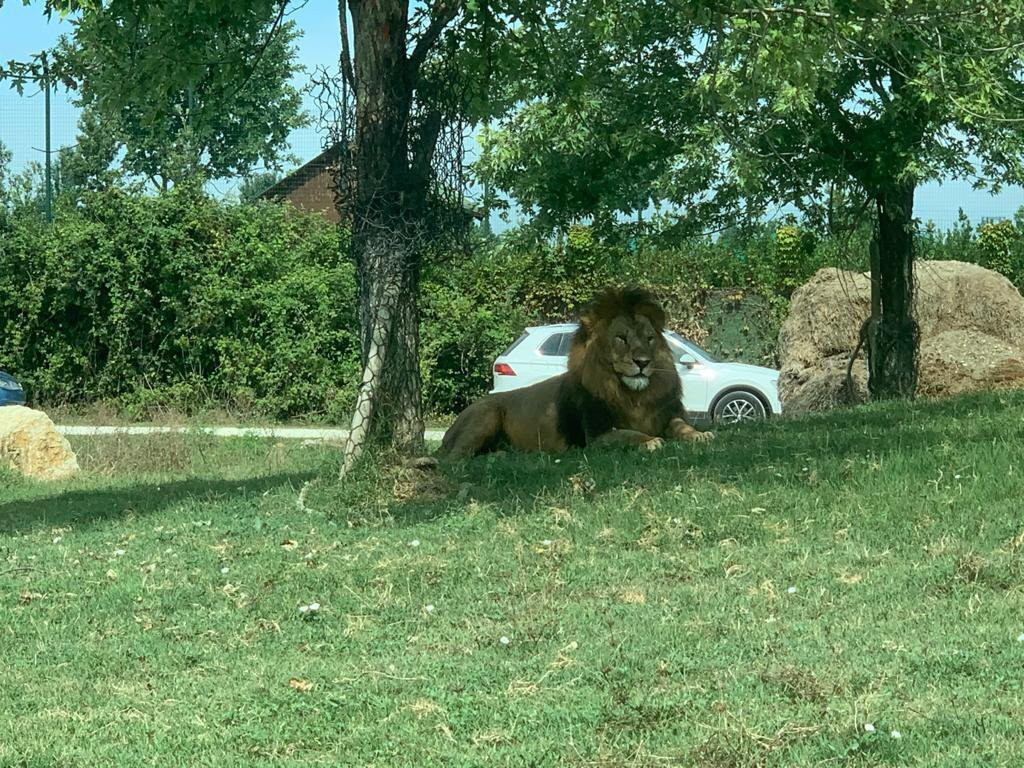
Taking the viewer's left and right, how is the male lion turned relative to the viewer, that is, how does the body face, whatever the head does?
facing the viewer and to the right of the viewer

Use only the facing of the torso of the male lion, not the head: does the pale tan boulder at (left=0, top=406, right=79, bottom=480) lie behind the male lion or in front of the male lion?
behind

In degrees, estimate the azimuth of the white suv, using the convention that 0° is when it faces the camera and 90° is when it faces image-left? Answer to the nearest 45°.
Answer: approximately 270°

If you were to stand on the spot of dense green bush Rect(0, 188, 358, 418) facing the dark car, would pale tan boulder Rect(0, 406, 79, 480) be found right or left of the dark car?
left

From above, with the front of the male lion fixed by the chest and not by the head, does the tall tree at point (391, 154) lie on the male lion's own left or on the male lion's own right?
on the male lion's own right

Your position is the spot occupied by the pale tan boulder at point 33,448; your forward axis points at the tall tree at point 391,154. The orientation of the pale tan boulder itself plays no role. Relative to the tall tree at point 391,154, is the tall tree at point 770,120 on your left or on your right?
left

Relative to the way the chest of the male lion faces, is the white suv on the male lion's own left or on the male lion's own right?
on the male lion's own left

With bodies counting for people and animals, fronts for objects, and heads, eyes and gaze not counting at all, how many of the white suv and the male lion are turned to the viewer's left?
0

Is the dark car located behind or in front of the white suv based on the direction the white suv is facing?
behind

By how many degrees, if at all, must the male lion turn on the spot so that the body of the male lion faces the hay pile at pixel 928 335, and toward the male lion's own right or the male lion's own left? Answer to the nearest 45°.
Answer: approximately 90° to the male lion's own left

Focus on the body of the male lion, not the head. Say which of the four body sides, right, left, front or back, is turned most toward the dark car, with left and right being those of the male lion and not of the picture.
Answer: back

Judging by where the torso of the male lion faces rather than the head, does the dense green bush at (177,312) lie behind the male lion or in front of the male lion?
behind

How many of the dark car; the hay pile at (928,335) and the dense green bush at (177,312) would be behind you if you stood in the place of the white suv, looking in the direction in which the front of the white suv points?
2
